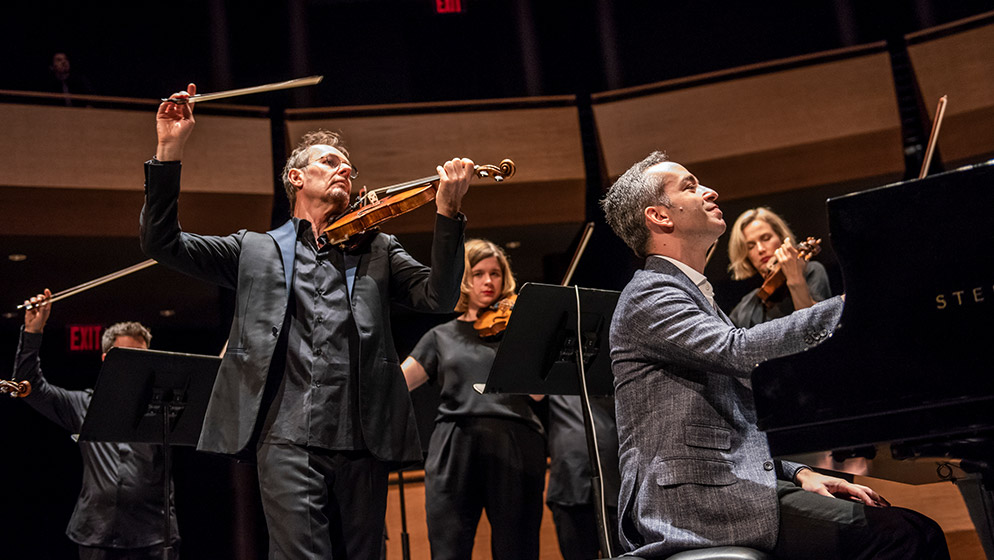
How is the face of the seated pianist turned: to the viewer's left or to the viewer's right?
to the viewer's right

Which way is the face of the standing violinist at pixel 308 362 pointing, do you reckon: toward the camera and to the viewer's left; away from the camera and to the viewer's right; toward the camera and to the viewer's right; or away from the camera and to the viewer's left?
toward the camera and to the viewer's right

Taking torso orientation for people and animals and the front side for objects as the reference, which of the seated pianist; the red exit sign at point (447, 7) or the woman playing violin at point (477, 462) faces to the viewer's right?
the seated pianist

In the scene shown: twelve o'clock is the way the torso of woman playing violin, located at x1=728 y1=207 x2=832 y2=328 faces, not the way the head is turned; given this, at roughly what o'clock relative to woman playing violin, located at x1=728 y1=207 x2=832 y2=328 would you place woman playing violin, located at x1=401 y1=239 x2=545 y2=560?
woman playing violin, located at x1=401 y1=239 x2=545 y2=560 is roughly at 2 o'clock from woman playing violin, located at x1=728 y1=207 x2=832 y2=328.

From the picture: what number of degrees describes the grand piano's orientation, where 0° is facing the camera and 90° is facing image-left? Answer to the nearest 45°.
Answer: approximately 90°

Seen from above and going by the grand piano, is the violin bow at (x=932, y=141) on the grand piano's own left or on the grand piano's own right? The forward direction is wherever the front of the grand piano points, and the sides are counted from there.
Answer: on the grand piano's own right

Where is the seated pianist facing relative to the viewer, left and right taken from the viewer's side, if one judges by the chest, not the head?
facing to the right of the viewer

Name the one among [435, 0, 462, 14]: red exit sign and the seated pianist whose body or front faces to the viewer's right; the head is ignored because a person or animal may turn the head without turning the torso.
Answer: the seated pianist
